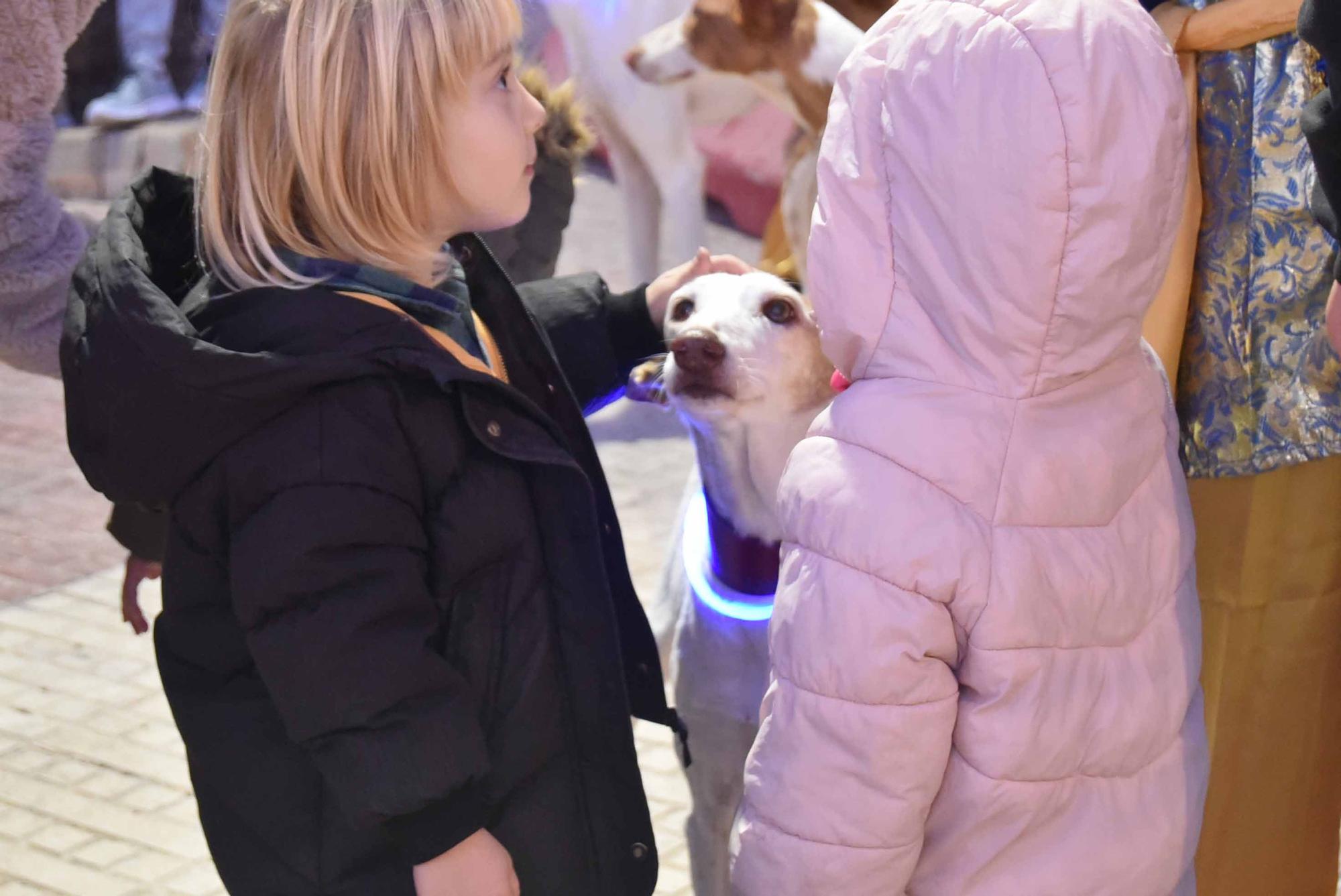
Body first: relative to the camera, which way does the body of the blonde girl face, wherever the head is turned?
to the viewer's right

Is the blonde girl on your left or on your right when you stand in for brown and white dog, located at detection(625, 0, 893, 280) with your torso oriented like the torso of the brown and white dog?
on your left

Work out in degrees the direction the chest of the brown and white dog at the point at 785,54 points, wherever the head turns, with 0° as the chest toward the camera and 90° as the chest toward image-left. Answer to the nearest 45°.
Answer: approximately 90°

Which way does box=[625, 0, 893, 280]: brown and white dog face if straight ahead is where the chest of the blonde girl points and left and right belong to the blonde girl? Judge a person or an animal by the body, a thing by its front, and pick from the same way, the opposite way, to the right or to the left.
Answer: the opposite way

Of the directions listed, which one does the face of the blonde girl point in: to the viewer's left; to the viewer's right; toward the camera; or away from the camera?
to the viewer's right

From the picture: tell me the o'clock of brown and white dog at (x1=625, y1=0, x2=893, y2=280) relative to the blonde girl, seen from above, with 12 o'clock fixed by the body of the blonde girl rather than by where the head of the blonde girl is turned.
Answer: The brown and white dog is roughly at 10 o'clock from the blonde girl.

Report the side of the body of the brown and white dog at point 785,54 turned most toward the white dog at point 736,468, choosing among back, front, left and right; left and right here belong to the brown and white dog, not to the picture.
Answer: left

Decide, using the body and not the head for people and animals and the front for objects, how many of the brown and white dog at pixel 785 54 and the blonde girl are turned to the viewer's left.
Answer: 1

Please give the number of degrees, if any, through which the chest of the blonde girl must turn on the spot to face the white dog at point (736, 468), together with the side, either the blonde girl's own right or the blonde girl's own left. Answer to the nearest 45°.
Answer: approximately 45° to the blonde girl's own left
